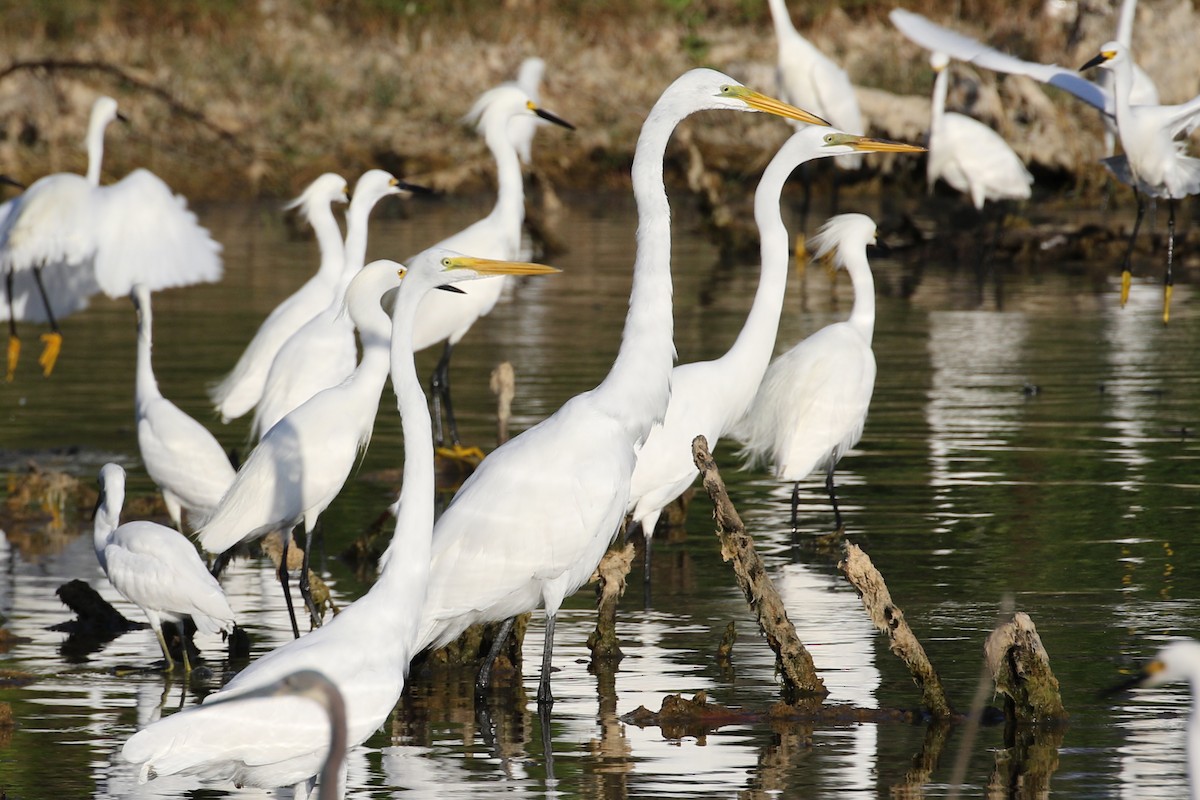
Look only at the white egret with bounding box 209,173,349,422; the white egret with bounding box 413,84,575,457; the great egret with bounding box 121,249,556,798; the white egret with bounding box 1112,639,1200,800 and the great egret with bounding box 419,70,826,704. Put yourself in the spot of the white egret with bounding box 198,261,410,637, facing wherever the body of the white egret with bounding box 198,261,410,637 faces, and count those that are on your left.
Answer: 2

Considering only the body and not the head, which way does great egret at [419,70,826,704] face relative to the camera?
to the viewer's right

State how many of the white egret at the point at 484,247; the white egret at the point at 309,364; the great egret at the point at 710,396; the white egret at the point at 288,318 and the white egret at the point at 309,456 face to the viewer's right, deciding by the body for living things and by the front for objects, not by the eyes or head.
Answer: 5

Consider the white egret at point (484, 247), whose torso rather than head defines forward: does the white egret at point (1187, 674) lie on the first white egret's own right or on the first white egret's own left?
on the first white egret's own right

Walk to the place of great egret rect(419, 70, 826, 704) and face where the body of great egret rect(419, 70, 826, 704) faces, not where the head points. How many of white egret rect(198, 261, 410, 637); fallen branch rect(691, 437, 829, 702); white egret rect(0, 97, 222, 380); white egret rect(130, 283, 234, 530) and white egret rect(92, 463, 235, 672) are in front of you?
1

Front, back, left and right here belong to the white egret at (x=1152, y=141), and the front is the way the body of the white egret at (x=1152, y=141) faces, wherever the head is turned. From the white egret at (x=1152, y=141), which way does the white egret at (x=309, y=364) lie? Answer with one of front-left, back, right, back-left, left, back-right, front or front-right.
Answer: front

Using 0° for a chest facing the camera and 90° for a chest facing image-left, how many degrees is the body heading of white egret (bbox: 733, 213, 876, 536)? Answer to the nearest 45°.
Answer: approximately 225°

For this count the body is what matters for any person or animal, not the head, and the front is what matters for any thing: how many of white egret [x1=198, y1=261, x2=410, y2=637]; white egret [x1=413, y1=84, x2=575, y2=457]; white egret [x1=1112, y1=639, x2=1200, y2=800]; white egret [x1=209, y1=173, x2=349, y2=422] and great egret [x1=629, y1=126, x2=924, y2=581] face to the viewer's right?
4

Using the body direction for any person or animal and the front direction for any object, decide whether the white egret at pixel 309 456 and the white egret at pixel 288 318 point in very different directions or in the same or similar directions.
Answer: same or similar directions

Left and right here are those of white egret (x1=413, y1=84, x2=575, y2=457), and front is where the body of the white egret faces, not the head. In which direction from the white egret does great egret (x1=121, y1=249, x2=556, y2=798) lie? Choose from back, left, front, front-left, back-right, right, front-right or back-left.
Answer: right

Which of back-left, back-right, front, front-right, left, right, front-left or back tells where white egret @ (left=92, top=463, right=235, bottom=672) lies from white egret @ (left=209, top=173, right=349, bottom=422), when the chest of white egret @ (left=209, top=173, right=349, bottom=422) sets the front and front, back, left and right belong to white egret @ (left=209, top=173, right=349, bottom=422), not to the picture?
right

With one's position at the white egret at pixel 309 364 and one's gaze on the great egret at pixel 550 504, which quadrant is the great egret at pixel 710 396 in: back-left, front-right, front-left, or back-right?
front-left

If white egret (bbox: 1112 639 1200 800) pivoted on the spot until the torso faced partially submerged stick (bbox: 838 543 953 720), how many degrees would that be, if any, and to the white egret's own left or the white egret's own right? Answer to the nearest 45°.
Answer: approximately 45° to the white egret's own right

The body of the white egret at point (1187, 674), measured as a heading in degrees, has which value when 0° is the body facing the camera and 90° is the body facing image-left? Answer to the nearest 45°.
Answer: approximately 90°

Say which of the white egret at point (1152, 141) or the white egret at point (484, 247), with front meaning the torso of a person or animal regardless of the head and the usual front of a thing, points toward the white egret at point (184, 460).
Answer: the white egret at point (1152, 141)

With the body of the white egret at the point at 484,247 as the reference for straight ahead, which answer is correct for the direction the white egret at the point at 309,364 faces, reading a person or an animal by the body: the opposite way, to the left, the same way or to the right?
the same way

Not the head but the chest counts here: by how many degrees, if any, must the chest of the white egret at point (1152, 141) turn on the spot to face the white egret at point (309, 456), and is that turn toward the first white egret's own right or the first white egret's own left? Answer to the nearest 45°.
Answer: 0° — it already faces it

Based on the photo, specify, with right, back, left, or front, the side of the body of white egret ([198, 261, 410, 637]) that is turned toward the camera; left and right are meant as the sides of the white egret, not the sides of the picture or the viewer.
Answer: right

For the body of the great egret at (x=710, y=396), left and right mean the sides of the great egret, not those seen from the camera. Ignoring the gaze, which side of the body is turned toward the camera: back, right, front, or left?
right

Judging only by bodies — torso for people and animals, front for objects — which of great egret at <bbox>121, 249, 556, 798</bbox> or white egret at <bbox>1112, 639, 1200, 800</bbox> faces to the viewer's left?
the white egret

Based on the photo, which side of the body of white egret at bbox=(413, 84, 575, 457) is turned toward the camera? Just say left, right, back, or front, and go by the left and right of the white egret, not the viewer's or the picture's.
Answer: right
